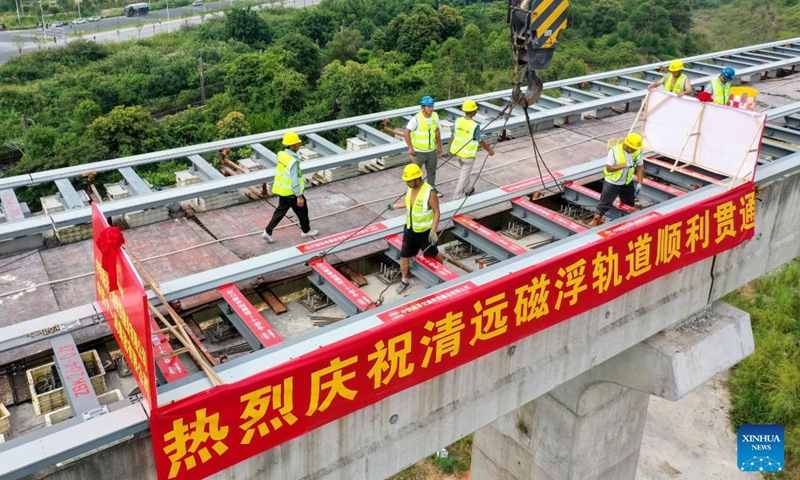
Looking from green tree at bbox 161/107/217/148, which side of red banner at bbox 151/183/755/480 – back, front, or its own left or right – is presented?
back

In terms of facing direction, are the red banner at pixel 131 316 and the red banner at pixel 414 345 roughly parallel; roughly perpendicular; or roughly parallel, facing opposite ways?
roughly perpendicular

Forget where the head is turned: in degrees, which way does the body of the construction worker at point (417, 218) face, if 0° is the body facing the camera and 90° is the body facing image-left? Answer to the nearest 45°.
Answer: approximately 45°

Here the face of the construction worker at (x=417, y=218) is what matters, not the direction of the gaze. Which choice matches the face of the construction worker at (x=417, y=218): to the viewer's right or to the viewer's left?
to the viewer's left

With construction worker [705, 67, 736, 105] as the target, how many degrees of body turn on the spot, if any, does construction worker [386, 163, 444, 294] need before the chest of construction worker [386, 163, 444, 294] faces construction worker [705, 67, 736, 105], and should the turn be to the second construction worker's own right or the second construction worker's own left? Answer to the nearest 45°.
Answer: approximately 180°

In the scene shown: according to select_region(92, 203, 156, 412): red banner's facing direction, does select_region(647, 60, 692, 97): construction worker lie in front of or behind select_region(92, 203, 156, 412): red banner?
behind

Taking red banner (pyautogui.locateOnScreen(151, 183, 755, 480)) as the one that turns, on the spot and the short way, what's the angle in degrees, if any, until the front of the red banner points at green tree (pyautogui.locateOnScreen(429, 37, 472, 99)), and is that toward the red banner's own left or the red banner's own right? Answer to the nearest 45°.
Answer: approximately 135° to the red banner's own left

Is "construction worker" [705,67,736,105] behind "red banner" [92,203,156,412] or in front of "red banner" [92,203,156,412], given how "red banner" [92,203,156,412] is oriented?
behind

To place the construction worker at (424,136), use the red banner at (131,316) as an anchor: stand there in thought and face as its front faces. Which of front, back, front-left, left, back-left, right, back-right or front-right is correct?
back-right

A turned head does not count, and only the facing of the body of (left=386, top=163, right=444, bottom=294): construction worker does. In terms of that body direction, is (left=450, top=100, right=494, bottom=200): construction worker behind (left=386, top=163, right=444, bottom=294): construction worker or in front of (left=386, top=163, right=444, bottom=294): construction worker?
behind

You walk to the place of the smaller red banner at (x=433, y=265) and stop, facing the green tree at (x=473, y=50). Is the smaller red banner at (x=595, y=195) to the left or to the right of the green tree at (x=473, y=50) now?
right

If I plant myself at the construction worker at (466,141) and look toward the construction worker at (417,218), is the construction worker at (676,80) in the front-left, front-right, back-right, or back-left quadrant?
back-left

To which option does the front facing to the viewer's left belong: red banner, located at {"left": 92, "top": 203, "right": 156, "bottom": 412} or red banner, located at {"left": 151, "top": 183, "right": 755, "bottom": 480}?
red banner, located at {"left": 92, "top": 203, "right": 156, "bottom": 412}
